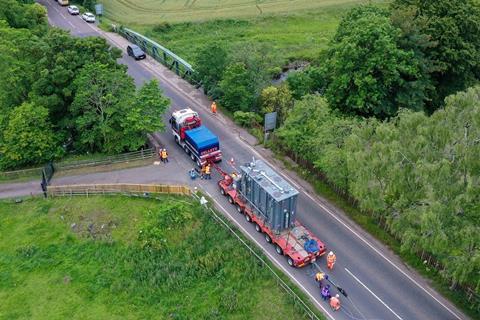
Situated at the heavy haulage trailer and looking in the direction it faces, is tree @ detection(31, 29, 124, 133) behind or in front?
in front

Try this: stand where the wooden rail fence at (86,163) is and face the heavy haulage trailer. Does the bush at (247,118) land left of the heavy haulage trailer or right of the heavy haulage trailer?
left

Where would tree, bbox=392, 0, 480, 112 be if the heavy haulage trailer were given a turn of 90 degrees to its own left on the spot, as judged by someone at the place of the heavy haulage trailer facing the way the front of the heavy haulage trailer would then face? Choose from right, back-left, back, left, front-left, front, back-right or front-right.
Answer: back

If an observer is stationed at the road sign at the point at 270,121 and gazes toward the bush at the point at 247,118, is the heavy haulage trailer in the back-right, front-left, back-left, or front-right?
back-left

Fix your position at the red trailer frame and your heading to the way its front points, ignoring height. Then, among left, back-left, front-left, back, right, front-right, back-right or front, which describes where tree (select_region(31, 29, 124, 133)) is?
front

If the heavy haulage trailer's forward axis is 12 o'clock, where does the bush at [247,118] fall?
The bush is roughly at 1 o'clock from the heavy haulage trailer.

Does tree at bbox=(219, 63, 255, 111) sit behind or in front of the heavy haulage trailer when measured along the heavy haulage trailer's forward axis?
in front

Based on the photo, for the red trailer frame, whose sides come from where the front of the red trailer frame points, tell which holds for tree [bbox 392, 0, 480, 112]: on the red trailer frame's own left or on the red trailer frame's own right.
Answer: on the red trailer frame's own right

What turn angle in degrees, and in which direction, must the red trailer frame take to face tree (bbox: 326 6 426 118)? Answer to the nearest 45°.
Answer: approximately 90° to its right

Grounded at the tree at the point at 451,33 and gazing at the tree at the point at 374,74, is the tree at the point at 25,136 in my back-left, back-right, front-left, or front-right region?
front-right

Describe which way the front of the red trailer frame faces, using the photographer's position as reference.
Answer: facing away from the viewer and to the left of the viewer

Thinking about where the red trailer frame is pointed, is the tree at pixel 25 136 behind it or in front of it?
in front
